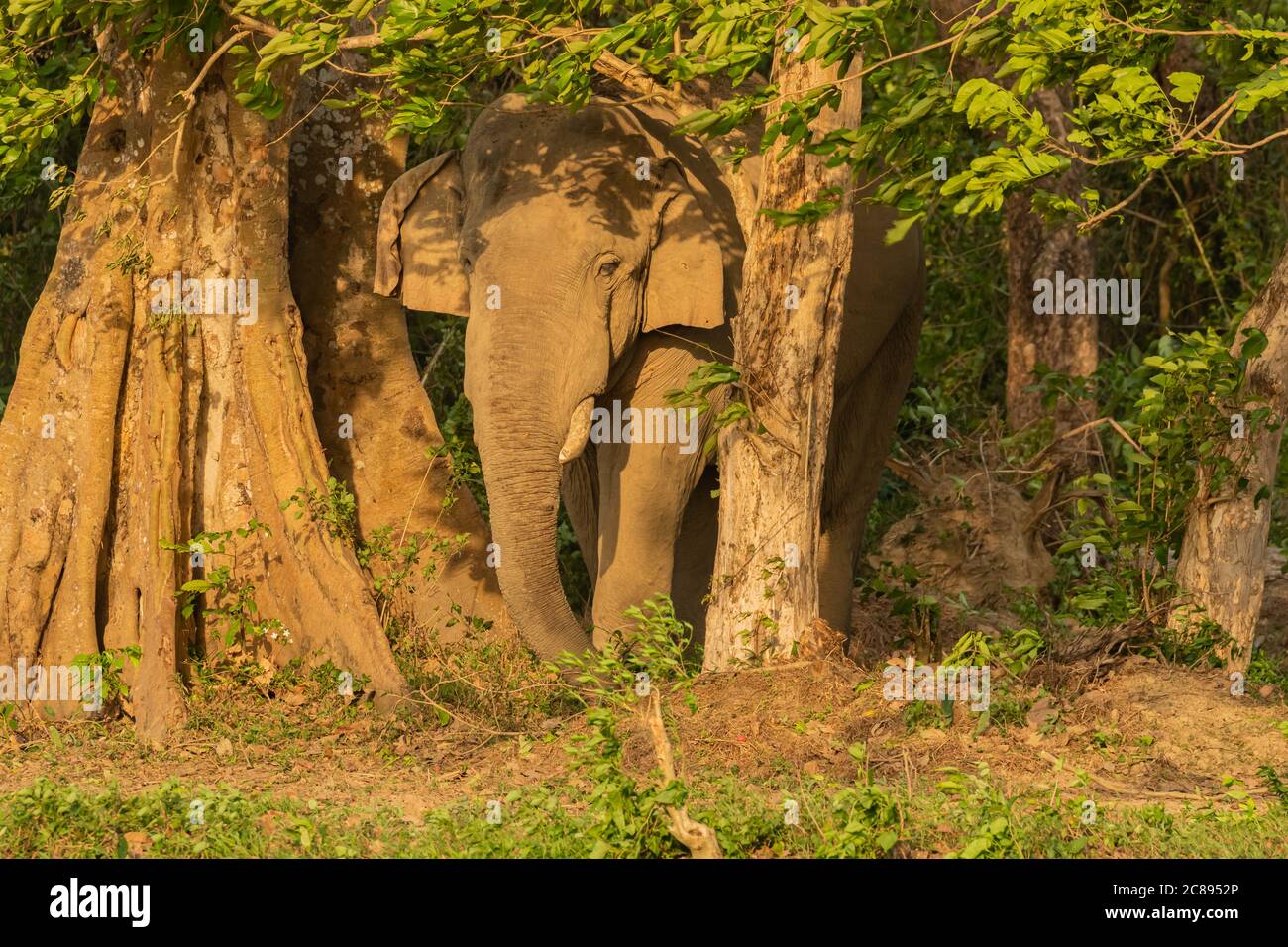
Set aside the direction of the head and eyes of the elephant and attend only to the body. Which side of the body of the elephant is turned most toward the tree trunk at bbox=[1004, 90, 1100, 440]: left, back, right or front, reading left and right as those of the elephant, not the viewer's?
back

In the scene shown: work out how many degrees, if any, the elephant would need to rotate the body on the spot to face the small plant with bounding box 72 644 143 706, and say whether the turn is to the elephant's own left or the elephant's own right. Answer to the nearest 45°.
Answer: approximately 45° to the elephant's own right

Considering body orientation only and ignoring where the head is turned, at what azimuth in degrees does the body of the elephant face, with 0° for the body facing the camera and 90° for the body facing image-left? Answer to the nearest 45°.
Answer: approximately 45°

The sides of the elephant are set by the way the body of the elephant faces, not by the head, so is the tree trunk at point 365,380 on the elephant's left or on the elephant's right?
on the elephant's right

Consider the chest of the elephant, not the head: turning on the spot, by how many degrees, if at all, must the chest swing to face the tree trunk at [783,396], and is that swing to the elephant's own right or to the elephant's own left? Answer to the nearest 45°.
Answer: approximately 90° to the elephant's own left

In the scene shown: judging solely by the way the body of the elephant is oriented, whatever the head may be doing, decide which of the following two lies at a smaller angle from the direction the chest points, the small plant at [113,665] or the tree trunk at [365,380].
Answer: the small plant

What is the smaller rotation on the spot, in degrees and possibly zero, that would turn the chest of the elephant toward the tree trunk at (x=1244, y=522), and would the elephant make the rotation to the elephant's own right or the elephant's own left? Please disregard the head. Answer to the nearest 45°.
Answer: approximately 135° to the elephant's own left

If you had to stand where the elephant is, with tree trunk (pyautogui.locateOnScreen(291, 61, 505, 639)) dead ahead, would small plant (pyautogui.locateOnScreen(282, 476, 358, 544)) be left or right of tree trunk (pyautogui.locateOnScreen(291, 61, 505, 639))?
left
